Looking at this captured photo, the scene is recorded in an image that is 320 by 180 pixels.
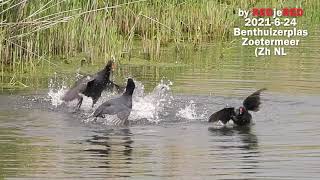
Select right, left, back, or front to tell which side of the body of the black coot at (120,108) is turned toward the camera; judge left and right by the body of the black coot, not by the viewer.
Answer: right

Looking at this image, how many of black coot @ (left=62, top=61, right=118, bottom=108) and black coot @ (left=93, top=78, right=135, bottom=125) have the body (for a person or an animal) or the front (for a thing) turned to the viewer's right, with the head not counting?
2

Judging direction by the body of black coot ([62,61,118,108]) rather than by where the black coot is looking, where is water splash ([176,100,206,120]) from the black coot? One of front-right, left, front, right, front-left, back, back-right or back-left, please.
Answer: front-right

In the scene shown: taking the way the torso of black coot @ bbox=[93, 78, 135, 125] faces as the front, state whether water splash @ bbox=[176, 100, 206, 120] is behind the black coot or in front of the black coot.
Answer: in front

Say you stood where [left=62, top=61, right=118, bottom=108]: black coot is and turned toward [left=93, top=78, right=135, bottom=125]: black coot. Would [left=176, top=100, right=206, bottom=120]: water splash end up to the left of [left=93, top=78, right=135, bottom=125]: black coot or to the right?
left

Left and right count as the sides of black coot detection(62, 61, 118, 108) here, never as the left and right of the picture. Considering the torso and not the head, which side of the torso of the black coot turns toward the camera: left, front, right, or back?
right
